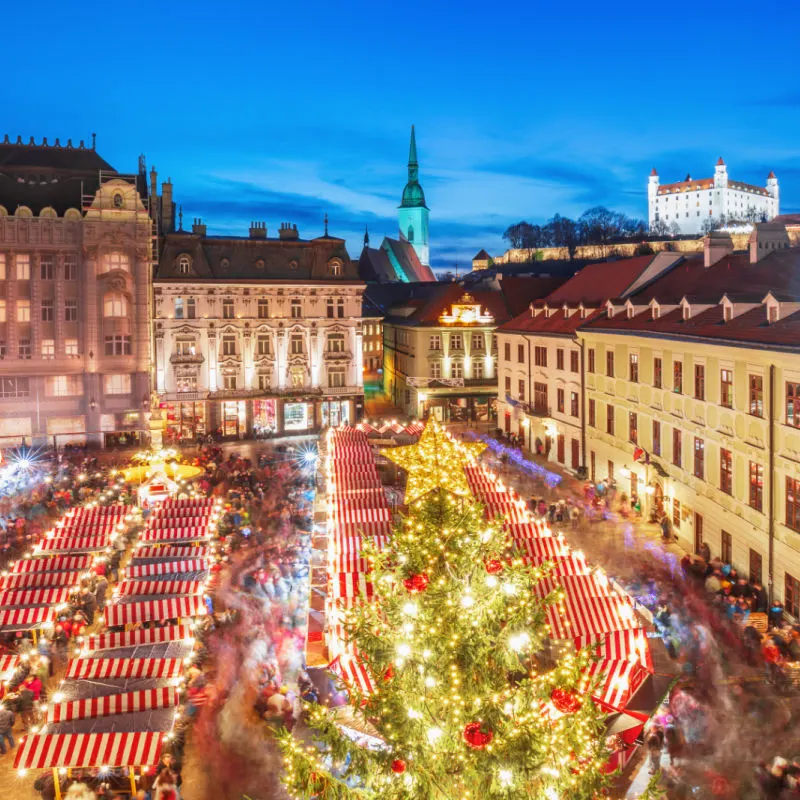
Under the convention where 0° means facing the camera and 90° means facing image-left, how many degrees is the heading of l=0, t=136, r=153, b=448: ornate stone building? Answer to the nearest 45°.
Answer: approximately 0°

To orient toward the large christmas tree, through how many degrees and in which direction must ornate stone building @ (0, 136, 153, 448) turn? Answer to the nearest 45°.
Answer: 0° — it already faces it
